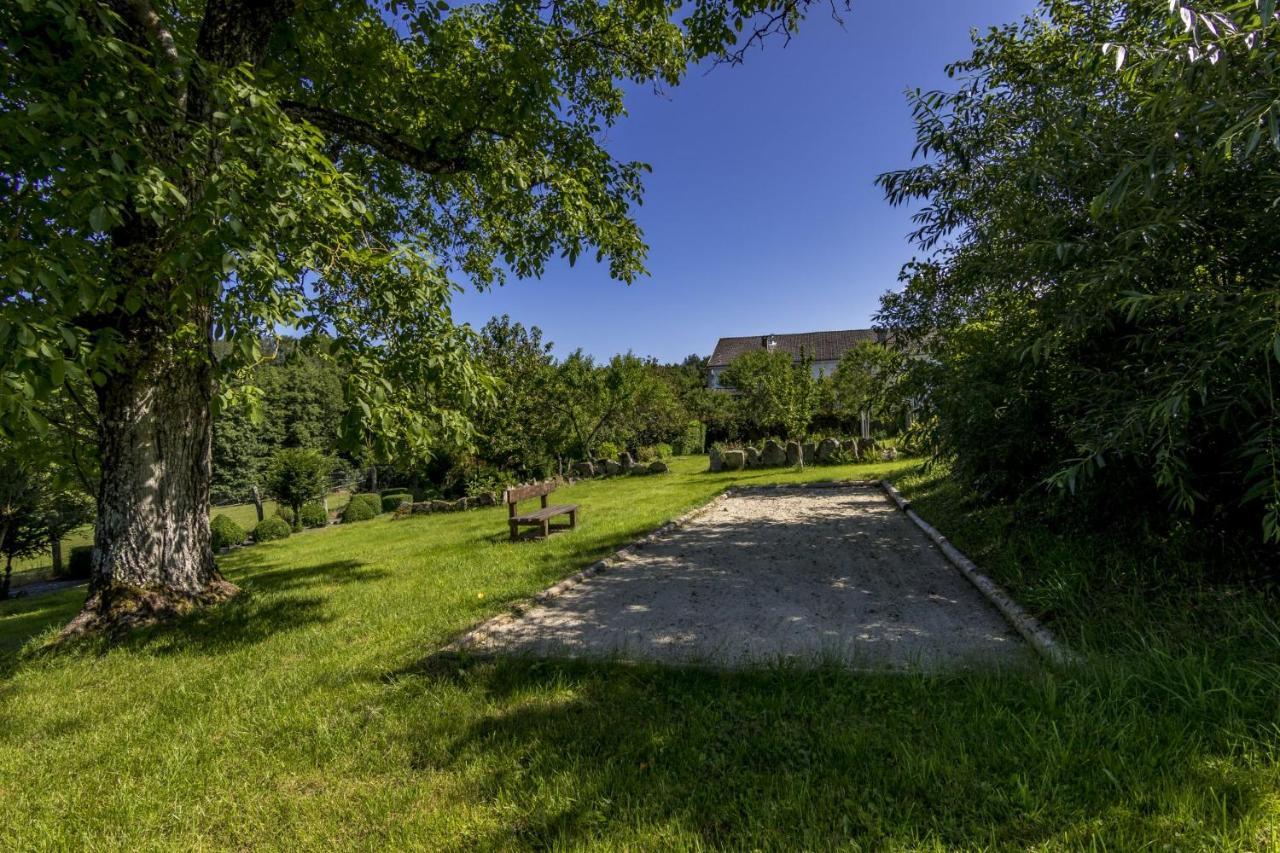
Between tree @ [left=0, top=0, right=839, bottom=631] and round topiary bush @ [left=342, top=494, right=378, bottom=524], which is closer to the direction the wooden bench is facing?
the tree

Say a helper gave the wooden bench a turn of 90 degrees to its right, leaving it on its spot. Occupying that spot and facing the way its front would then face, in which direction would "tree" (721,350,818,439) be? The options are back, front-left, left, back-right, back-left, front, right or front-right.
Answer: back

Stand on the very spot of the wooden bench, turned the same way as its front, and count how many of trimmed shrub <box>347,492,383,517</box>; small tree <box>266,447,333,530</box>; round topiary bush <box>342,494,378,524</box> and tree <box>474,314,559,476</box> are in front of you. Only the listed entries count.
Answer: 0

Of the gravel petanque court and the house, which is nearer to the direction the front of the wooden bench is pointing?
the gravel petanque court

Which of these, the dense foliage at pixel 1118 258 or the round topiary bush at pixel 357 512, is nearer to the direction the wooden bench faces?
the dense foliage

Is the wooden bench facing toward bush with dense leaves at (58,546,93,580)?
no

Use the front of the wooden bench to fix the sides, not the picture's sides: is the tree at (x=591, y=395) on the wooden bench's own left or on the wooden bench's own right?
on the wooden bench's own left

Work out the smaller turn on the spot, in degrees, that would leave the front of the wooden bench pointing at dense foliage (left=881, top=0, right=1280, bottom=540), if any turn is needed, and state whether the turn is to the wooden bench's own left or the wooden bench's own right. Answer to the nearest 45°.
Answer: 0° — it already faces it

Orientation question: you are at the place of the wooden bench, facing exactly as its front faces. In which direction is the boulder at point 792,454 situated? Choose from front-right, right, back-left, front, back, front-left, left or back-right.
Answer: left

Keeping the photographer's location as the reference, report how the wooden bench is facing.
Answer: facing the viewer and to the right of the viewer

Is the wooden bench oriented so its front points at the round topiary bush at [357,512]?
no

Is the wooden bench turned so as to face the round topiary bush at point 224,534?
no
